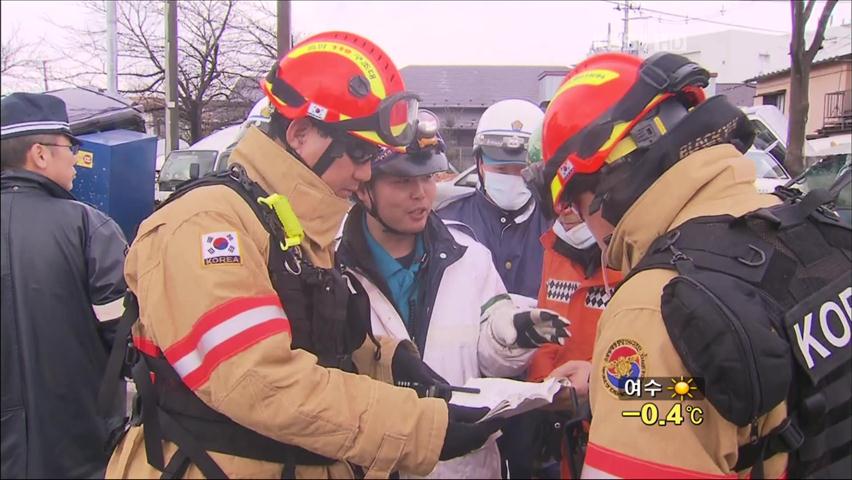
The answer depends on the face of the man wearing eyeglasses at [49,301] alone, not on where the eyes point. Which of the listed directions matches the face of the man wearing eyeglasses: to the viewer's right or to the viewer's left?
to the viewer's right

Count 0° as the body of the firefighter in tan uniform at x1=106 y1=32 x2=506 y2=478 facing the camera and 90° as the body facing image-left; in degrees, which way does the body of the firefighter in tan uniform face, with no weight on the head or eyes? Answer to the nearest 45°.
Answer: approximately 270°

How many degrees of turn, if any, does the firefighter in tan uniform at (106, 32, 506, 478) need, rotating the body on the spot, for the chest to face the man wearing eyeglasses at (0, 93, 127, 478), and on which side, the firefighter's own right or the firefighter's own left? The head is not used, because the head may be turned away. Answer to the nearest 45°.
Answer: approximately 135° to the firefighter's own left

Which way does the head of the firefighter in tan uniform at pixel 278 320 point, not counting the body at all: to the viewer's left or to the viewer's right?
to the viewer's right

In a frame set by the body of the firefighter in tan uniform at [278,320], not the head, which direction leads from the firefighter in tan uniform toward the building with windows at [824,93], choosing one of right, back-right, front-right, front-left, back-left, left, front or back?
front-left

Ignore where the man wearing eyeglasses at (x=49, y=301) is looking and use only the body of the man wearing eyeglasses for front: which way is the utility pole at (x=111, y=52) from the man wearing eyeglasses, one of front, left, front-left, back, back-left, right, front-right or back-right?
front-left

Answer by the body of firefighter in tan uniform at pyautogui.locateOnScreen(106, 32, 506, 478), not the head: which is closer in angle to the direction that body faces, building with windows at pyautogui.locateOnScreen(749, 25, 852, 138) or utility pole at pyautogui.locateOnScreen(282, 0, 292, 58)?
the building with windows

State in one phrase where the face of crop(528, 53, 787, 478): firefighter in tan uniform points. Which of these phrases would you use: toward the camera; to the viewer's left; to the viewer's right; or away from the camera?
to the viewer's left
